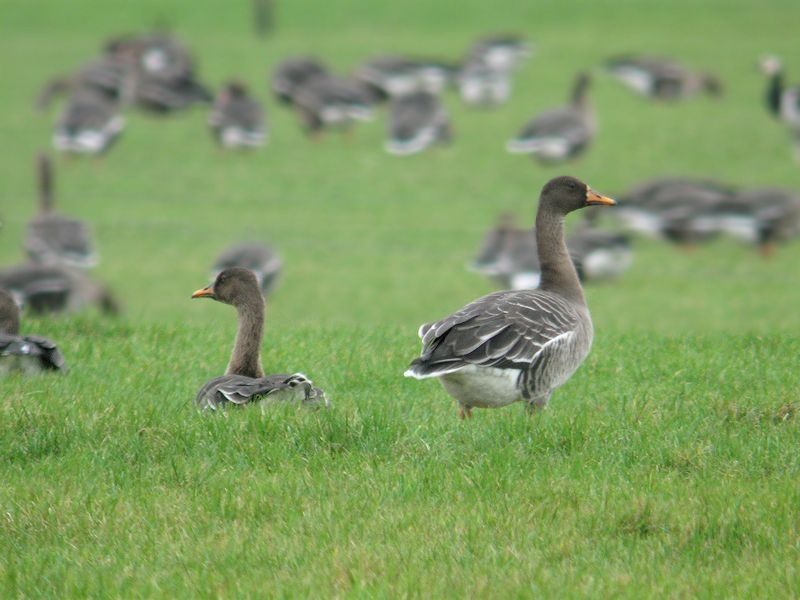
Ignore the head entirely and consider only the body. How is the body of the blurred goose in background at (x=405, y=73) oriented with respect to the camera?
to the viewer's left

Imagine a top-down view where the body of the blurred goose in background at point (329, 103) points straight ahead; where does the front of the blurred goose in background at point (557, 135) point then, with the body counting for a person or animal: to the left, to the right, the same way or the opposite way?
the opposite way

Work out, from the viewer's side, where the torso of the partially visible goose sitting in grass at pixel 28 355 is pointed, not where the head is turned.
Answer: to the viewer's left

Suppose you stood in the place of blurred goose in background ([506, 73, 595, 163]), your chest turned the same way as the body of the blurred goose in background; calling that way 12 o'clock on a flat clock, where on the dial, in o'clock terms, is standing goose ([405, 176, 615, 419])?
The standing goose is roughly at 3 o'clock from the blurred goose in background.

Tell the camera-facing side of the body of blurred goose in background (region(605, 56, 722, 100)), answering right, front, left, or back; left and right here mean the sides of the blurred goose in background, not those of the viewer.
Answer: right

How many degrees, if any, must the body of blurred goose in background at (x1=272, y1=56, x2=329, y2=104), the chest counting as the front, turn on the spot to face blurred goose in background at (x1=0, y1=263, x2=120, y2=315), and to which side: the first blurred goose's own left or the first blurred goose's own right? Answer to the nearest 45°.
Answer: approximately 90° to the first blurred goose's own left

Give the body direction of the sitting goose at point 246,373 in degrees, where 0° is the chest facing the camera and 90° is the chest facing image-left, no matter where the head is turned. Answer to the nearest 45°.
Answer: approximately 90°

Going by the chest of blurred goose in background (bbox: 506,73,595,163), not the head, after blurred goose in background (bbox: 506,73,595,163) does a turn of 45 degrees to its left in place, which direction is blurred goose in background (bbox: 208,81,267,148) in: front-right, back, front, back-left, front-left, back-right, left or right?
back-left

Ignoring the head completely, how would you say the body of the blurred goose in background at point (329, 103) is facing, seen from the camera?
to the viewer's left

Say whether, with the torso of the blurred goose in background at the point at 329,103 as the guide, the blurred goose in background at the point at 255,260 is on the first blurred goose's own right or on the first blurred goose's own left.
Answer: on the first blurred goose's own left

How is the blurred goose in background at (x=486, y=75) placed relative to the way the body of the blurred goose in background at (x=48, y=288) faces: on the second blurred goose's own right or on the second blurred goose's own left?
on the second blurred goose's own left

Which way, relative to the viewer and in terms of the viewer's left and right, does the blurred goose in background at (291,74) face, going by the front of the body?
facing to the left of the viewer

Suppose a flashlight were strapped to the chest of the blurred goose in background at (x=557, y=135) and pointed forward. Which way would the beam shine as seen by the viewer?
to the viewer's right

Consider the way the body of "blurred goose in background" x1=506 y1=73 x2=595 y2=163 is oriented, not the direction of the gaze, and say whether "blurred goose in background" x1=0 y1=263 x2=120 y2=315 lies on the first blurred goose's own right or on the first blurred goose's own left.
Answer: on the first blurred goose's own right
